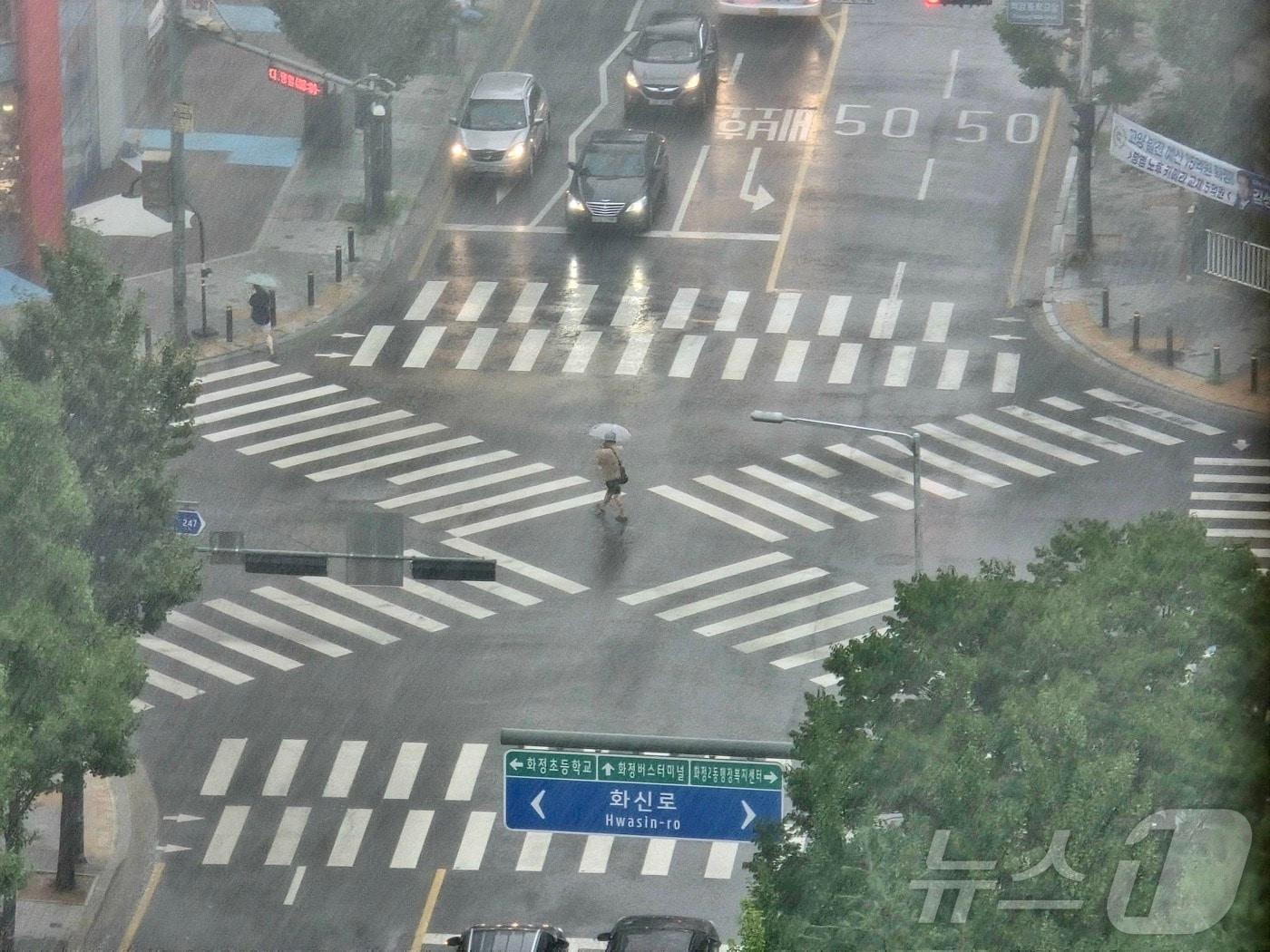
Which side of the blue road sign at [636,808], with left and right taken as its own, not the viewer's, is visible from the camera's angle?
front

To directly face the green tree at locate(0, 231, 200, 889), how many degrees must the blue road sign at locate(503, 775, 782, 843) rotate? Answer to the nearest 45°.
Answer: approximately 135° to its right

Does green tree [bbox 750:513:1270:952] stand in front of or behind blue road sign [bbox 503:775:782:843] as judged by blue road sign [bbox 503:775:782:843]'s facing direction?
in front

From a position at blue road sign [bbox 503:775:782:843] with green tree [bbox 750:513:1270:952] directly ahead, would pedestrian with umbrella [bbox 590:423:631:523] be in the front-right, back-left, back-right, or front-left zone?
back-left

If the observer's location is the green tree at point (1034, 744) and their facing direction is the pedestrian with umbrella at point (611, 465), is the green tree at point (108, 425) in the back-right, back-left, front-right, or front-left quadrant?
front-left

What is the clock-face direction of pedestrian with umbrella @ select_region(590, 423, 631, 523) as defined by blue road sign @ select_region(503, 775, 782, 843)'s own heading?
The pedestrian with umbrella is roughly at 6 o'clock from the blue road sign.

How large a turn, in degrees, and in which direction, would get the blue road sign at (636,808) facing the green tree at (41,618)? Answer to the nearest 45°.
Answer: approximately 90° to its right
